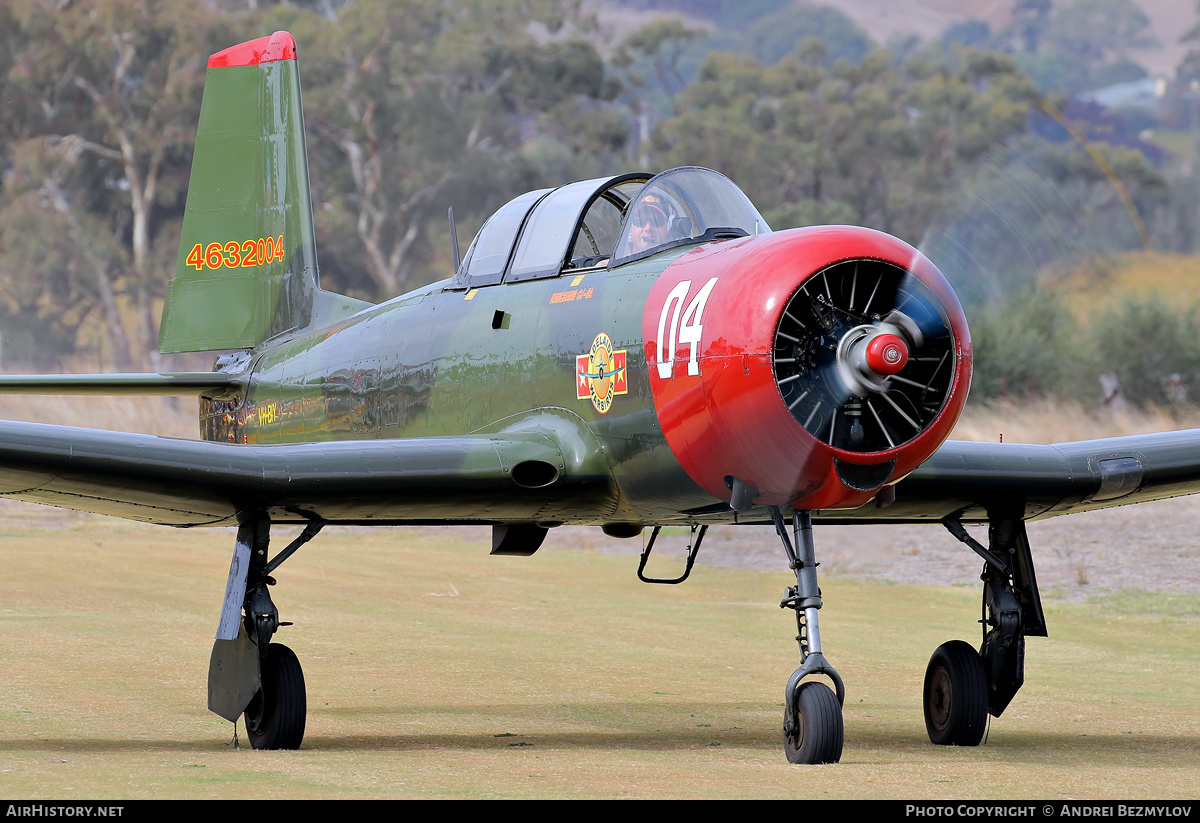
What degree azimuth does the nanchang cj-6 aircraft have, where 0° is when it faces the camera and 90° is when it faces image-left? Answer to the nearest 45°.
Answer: approximately 315°
